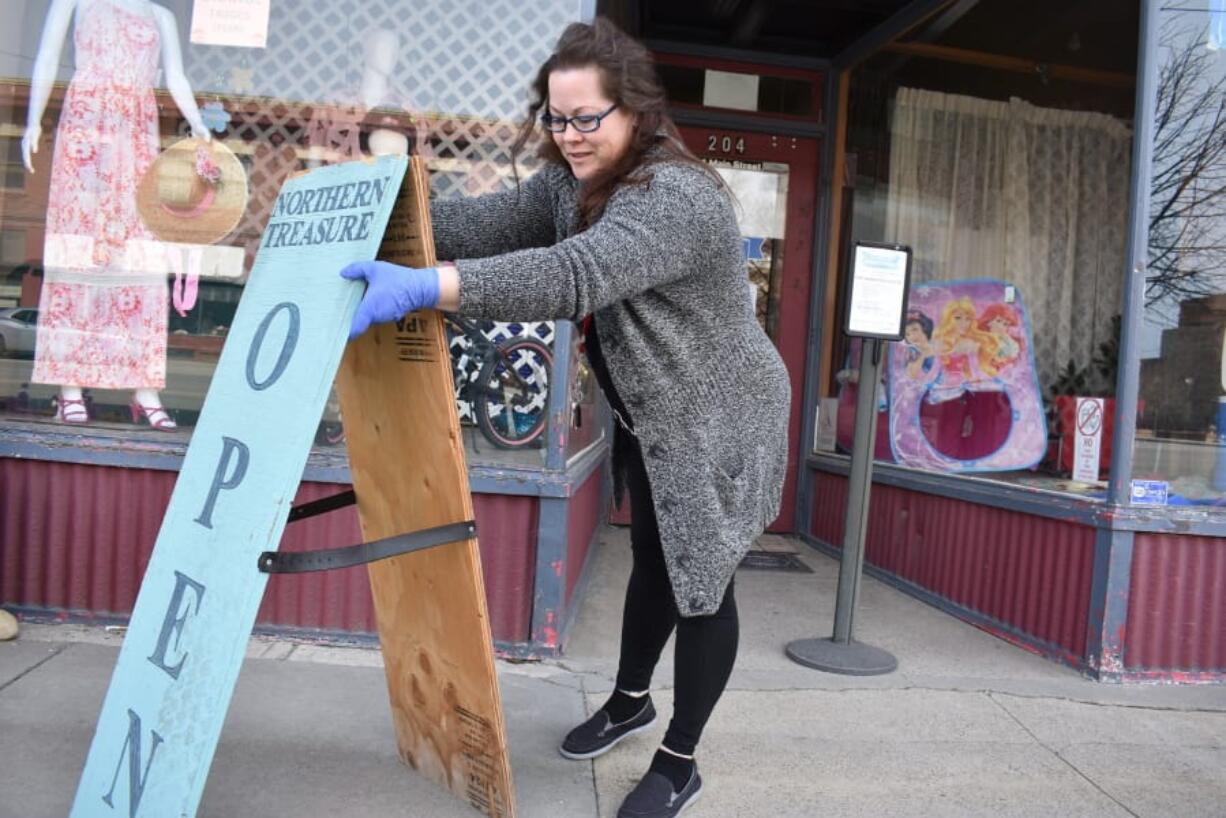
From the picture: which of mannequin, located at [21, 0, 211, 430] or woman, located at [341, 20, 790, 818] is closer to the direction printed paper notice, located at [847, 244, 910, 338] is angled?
the woman

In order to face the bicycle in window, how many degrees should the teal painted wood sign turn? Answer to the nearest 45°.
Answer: approximately 180°

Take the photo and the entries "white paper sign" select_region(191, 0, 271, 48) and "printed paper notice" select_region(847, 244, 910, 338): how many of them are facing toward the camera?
2

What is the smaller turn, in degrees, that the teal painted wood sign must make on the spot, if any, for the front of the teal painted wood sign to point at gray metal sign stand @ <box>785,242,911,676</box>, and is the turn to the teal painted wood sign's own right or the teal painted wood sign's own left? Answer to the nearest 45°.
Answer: approximately 180°

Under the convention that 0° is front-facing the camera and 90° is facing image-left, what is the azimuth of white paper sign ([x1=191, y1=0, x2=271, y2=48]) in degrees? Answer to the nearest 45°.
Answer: approximately 0°

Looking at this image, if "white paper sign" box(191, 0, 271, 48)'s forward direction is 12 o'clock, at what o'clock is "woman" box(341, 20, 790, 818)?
The woman is roughly at 11 o'clock from the white paper sign.

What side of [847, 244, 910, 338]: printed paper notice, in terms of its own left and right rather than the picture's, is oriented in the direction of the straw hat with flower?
right

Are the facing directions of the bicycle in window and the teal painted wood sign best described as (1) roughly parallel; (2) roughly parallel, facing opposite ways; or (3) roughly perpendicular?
roughly perpendicular

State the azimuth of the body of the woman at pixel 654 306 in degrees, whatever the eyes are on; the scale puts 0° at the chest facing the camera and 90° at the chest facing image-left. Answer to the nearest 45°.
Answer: approximately 45°

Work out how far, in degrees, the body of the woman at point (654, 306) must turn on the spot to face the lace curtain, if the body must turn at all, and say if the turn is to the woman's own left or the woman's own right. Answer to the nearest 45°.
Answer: approximately 180°

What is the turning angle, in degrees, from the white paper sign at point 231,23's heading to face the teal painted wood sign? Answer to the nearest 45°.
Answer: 0° — it already faces it
